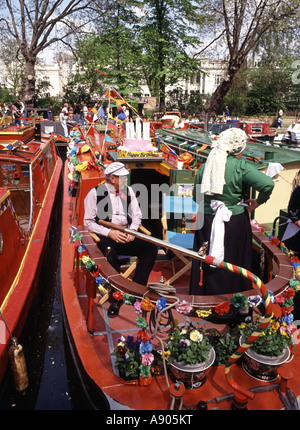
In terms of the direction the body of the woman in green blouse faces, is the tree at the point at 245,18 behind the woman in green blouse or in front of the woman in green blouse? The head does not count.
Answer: in front

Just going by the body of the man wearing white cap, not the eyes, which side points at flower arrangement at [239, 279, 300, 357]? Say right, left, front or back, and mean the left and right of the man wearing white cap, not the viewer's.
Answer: front

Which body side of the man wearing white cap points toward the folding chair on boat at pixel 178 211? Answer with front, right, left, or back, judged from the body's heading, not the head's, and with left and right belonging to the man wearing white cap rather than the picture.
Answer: left

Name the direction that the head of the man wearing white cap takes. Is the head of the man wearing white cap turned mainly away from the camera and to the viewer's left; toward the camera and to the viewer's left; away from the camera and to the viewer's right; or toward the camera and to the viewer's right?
toward the camera and to the viewer's right

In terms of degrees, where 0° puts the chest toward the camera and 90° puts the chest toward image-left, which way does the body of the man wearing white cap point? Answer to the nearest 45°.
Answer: approximately 315°

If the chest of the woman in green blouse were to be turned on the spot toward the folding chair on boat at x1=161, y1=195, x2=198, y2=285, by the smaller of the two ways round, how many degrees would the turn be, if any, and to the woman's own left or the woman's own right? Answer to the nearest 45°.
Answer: approximately 45° to the woman's own left
